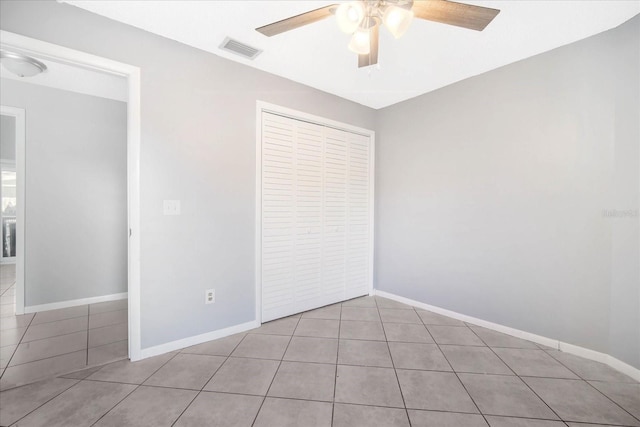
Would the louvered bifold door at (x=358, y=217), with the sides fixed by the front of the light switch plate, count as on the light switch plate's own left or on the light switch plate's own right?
on the light switch plate's own left

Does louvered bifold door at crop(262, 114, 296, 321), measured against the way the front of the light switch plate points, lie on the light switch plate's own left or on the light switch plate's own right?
on the light switch plate's own left

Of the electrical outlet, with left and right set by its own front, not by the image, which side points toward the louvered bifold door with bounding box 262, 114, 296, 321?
left

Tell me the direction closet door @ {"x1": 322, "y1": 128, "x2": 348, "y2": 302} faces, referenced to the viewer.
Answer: facing the viewer and to the right of the viewer

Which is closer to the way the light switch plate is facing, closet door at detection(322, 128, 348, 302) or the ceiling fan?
the ceiling fan

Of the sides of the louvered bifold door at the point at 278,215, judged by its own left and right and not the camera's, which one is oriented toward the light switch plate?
right

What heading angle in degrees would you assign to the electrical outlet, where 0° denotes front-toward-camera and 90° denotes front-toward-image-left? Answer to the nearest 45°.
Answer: approximately 0°

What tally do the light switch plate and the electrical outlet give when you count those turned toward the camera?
2

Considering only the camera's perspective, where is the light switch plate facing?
facing the viewer

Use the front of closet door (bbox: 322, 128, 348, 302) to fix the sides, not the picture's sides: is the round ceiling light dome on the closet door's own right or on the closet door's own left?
on the closet door's own right

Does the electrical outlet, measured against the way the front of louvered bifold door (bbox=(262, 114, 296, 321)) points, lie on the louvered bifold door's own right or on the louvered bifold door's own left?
on the louvered bifold door's own right
